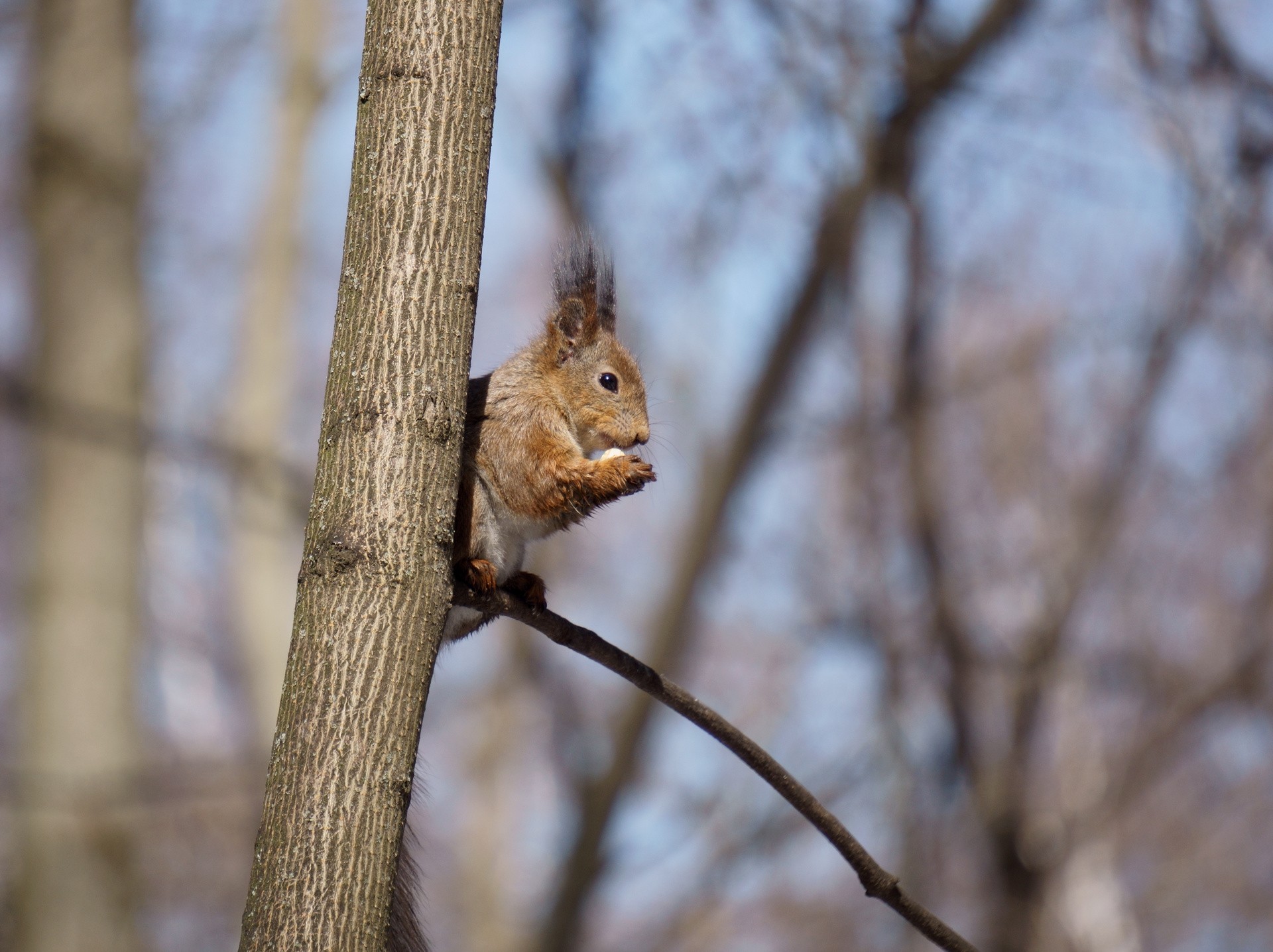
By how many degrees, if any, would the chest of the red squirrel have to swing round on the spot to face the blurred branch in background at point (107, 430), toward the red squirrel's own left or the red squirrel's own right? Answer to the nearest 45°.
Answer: approximately 135° to the red squirrel's own left

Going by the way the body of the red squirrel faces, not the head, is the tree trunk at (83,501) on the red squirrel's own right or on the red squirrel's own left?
on the red squirrel's own left

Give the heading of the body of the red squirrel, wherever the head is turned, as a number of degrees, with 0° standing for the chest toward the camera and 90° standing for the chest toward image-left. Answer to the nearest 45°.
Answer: approximately 270°
